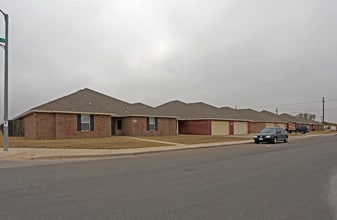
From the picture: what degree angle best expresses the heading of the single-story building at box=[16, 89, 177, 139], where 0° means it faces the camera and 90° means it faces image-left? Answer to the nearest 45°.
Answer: approximately 315°

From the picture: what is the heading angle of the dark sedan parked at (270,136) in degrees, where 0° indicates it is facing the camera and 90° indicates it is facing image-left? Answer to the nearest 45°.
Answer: approximately 45°
